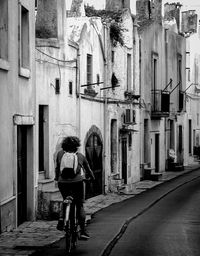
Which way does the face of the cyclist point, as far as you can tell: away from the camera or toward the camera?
away from the camera

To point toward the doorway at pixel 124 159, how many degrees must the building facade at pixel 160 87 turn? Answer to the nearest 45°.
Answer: approximately 45° to its right

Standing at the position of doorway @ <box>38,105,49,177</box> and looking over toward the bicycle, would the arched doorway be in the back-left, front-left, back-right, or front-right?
back-left

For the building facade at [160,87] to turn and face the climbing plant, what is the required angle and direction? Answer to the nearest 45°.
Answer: approximately 45° to its right

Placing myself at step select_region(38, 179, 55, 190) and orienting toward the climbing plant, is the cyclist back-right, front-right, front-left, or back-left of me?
back-right
